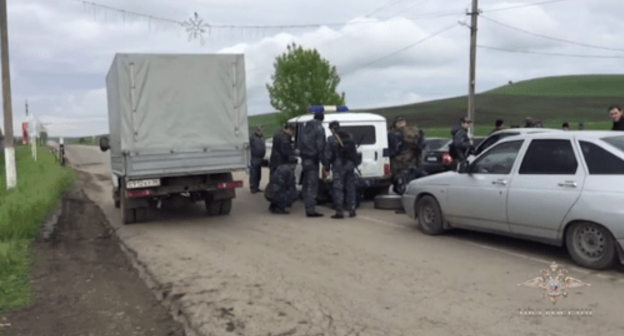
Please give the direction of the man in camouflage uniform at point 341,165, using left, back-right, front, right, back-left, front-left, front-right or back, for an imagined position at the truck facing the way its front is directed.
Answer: right

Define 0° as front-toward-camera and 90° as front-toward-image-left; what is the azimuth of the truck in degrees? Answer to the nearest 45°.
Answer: approximately 180°

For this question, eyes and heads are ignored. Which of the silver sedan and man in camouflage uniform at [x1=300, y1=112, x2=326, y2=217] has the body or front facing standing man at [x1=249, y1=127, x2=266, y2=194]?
the silver sedan

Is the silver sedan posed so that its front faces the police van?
yes

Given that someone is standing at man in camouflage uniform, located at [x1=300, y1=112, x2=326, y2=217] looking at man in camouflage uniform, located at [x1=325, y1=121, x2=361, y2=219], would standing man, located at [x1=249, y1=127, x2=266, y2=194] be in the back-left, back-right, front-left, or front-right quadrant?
back-left

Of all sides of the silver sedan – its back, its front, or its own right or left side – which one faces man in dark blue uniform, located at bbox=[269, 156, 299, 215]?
front

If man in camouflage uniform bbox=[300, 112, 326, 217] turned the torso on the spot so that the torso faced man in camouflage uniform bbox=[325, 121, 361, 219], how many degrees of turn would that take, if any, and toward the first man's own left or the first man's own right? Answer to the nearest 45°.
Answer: approximately 45° to the first man's own right

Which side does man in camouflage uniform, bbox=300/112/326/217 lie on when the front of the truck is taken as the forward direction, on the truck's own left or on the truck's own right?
on the truck's own right

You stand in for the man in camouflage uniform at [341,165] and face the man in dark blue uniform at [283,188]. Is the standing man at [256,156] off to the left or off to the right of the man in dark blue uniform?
right

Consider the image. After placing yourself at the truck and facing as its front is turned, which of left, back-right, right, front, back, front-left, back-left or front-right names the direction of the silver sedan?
back-right
